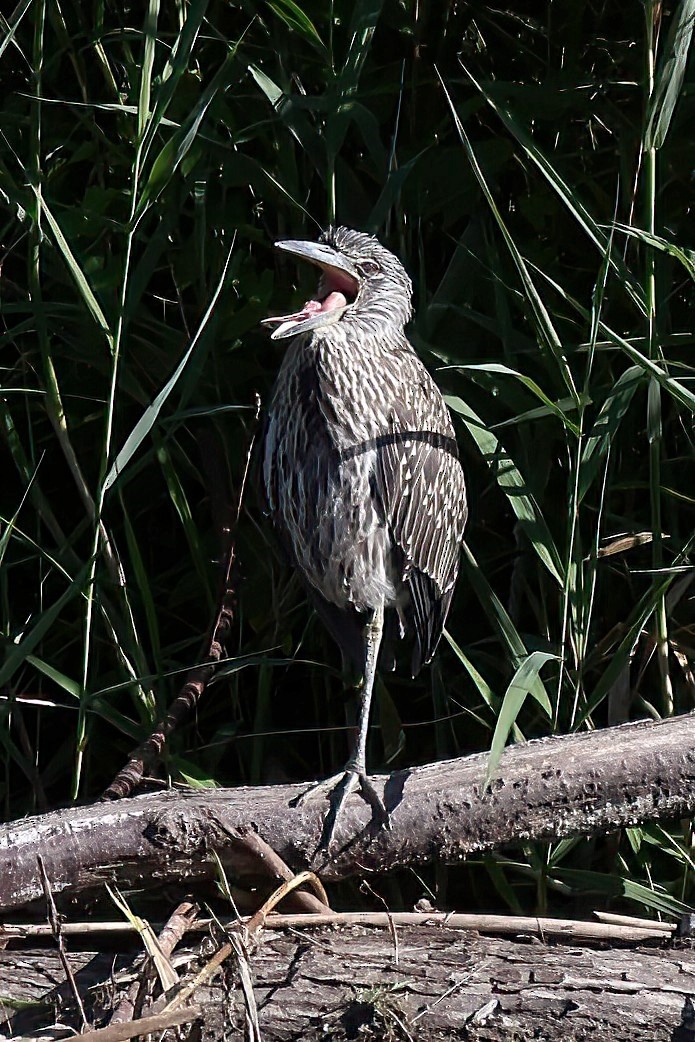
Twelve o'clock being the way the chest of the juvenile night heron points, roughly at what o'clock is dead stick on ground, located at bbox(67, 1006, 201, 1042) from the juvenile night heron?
The dead stick on ground is roughly at 11 o'clock from the juvenile night heron.

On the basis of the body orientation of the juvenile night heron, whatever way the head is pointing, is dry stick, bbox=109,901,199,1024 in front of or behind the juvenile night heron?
in front

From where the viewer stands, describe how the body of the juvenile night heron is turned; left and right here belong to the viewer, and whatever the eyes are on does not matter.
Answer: facing the viewer and to the left of the viewer

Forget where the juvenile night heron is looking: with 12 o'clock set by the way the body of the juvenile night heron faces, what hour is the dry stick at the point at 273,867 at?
The dry stick is roughly at 11 o'clock from the juvenile night heron.

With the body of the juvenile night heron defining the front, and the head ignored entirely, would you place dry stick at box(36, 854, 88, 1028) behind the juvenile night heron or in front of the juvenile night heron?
in front

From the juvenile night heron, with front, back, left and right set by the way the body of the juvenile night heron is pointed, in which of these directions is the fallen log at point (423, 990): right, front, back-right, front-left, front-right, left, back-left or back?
front-left
